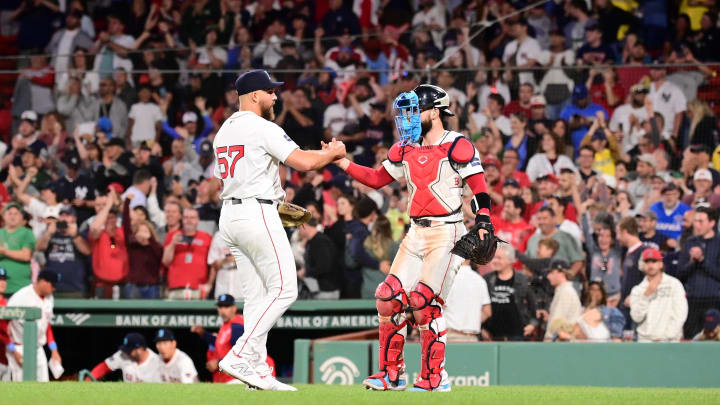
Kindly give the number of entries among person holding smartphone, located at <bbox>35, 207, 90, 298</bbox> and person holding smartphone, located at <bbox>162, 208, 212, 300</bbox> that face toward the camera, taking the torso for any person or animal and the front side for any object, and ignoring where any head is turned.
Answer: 2

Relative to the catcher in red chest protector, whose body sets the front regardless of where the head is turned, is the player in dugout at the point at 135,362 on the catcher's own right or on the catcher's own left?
on the catcher's own right

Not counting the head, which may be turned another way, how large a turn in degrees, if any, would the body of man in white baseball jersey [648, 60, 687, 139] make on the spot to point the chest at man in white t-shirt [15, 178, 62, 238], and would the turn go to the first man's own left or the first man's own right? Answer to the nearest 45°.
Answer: approximately 45° to the first man's own right

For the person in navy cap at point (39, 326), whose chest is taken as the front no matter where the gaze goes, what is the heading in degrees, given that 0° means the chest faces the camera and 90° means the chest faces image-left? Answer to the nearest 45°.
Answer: approximately 315°

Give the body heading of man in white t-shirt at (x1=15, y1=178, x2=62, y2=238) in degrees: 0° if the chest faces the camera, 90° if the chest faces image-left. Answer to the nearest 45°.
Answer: approximately 0°

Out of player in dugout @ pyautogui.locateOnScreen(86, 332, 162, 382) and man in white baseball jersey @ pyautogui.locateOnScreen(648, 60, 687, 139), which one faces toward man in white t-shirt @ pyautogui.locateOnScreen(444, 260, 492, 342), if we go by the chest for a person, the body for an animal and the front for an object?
man in white baseball jersey @ pyautogui.locateOnScreen(648, 60, 687, 139)

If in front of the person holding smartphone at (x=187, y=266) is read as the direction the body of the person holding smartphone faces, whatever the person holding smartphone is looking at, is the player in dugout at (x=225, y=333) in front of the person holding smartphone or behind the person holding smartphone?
in front
